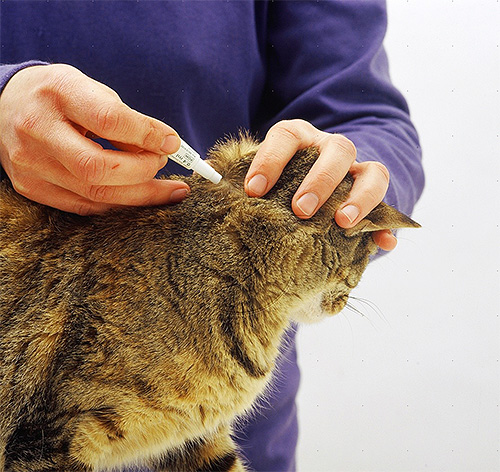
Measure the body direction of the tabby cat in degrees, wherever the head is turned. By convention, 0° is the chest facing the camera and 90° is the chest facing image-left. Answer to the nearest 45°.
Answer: approximately 270°
